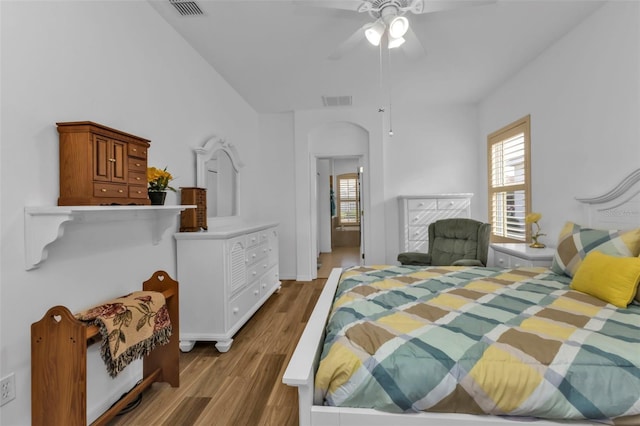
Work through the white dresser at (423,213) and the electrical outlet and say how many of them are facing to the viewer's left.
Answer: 0

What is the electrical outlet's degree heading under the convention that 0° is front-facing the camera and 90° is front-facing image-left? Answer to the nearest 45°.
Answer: approximately 315°

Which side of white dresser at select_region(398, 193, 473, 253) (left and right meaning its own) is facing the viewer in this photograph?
front

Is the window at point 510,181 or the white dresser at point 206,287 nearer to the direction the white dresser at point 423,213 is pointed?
the white dresser

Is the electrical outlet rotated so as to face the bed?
yes

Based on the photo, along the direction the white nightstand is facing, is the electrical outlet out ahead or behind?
ahead

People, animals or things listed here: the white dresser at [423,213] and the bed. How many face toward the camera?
1

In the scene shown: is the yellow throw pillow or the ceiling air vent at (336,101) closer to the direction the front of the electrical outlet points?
the yellow throw pillow

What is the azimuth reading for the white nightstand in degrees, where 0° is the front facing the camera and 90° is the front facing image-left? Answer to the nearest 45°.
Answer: approximately 45°

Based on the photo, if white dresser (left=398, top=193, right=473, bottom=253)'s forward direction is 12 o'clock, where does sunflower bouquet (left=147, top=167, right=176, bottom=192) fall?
The sunflower bouquet is roughly at 1 o'clock from the white dresser.

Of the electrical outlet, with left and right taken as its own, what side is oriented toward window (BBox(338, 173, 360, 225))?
left

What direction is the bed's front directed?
to the viewer's left

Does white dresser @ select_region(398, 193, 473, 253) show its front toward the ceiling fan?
yes

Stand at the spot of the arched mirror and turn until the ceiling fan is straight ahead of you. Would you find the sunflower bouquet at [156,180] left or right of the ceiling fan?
right

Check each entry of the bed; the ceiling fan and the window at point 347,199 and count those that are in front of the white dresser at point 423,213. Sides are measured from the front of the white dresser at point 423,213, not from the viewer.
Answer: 2

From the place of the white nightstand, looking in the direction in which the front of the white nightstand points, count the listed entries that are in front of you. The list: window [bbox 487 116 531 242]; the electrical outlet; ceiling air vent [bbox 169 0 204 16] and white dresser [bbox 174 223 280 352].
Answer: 3
